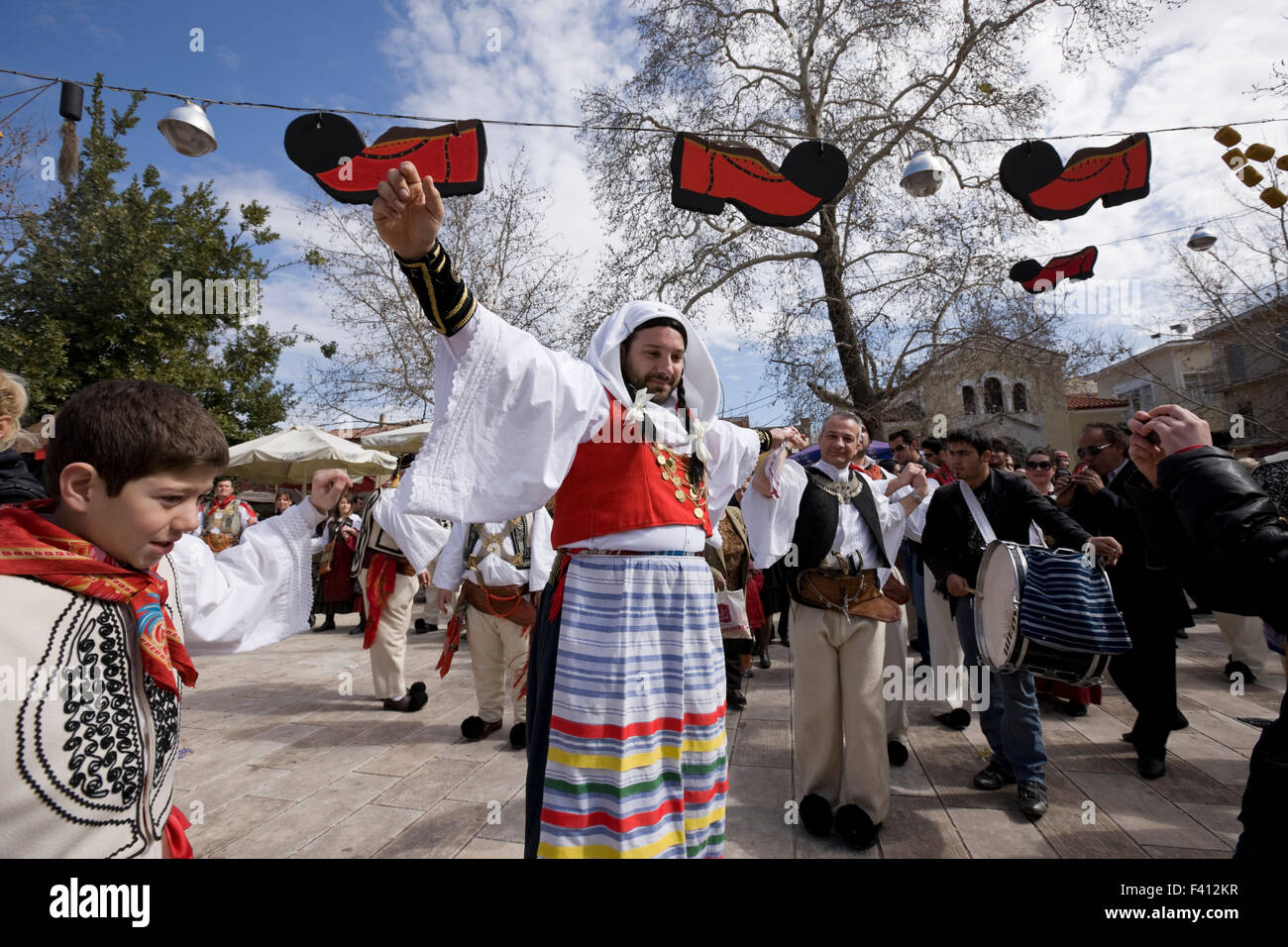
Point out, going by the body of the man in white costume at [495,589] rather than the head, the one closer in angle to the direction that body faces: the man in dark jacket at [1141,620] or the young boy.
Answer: the young boy

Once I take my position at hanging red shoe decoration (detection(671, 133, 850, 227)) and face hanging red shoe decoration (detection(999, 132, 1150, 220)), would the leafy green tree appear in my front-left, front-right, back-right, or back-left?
back-left

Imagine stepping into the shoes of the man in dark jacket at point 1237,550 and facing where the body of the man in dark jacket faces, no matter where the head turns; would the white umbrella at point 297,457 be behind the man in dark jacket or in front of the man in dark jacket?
in front

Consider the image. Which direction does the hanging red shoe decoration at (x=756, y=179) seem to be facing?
to the viewer's right

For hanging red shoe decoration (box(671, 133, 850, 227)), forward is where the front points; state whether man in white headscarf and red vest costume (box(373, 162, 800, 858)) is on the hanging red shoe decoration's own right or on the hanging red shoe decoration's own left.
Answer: on the hanging red shoe decoration's own right

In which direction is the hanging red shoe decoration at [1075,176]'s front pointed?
to the viewer's left

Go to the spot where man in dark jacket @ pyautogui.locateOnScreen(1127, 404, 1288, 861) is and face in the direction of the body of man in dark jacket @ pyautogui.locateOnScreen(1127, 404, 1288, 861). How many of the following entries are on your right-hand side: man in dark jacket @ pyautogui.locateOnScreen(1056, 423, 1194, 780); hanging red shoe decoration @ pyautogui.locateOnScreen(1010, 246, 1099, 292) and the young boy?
2

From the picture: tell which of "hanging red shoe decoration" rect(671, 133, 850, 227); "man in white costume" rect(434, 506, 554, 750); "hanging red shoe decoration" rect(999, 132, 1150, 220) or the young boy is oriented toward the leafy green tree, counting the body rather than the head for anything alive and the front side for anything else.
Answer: "hanging red shoe decoration" rect(999, 132, 1150, 220)

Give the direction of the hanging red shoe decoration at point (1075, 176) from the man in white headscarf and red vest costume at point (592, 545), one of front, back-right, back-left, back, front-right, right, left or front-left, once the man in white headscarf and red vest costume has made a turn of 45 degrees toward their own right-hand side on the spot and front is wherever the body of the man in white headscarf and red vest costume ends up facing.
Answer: back-left

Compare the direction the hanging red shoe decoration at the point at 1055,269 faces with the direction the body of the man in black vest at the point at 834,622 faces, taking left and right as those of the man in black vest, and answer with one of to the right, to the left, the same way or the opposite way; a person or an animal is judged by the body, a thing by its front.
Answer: to the right

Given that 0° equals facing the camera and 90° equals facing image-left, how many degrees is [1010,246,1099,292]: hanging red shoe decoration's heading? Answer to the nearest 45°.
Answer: approximately 90°

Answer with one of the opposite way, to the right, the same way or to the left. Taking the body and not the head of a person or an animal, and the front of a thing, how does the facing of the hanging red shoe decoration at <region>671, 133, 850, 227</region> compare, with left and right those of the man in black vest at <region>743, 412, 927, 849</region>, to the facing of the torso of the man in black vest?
to the left

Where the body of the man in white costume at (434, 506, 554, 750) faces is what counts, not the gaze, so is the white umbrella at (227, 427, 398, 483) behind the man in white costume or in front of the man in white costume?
behind

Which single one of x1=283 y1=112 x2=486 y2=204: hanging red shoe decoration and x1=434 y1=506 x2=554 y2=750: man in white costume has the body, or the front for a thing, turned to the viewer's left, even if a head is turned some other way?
the hanging red shoe decoration

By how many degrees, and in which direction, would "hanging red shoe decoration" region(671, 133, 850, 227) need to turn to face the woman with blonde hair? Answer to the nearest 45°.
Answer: approximately 135° to its right
